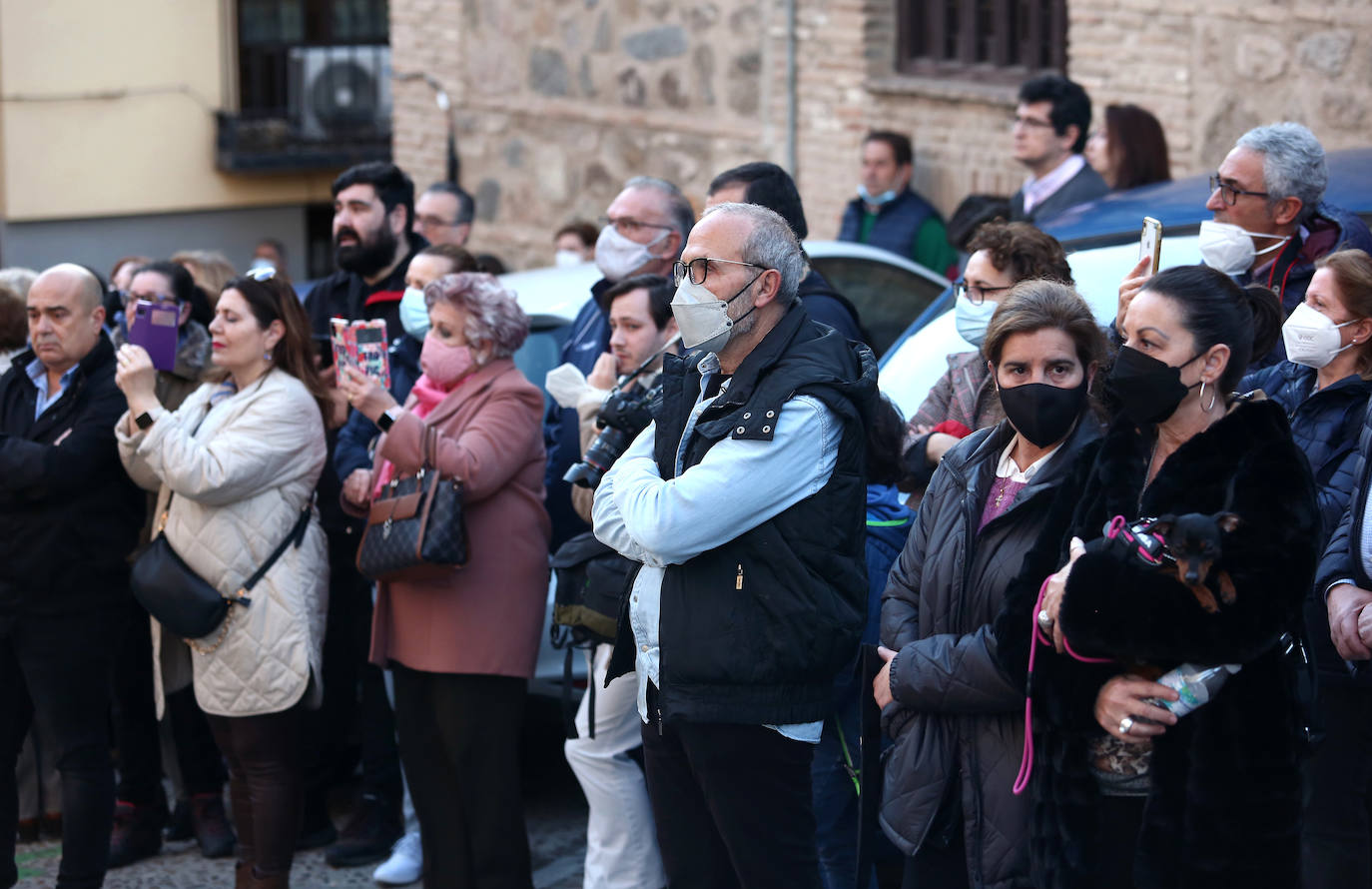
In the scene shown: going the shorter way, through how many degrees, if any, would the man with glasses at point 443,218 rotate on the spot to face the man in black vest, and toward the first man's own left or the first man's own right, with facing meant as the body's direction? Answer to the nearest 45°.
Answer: approximately 45° to the first man's own left

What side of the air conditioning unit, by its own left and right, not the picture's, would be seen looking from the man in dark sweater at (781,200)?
front

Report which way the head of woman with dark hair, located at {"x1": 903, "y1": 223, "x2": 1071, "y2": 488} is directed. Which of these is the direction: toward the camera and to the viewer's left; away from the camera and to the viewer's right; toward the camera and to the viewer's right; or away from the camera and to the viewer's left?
toward the camera and to the viewer's left

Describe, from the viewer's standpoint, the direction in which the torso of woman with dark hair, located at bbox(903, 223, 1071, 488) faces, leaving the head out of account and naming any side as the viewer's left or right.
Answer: facing the viewer and to the left of the viewer

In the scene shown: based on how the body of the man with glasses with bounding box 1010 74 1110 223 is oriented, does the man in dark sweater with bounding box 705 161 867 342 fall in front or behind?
in front

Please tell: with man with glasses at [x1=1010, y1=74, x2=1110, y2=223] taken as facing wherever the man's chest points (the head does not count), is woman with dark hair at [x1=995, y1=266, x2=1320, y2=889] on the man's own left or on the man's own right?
on the man's own left

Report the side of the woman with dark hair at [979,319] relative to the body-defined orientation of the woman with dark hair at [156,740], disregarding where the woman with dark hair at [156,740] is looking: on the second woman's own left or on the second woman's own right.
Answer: on the second woman's own left

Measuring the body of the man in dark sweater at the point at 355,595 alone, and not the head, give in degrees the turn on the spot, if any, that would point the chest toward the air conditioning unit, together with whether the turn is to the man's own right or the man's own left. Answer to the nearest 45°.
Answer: approximately 135° to the man's own right

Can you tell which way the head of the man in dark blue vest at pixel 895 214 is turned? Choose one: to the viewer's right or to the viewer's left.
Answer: to the viewer's left

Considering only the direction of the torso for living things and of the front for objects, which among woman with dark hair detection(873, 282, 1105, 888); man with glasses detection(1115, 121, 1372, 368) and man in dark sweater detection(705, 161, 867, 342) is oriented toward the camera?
the woman with dark hair

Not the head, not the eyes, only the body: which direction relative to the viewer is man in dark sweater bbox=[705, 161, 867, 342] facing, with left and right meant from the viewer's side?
facing to the left of the viewer

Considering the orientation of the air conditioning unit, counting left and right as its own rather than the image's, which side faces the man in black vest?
front
